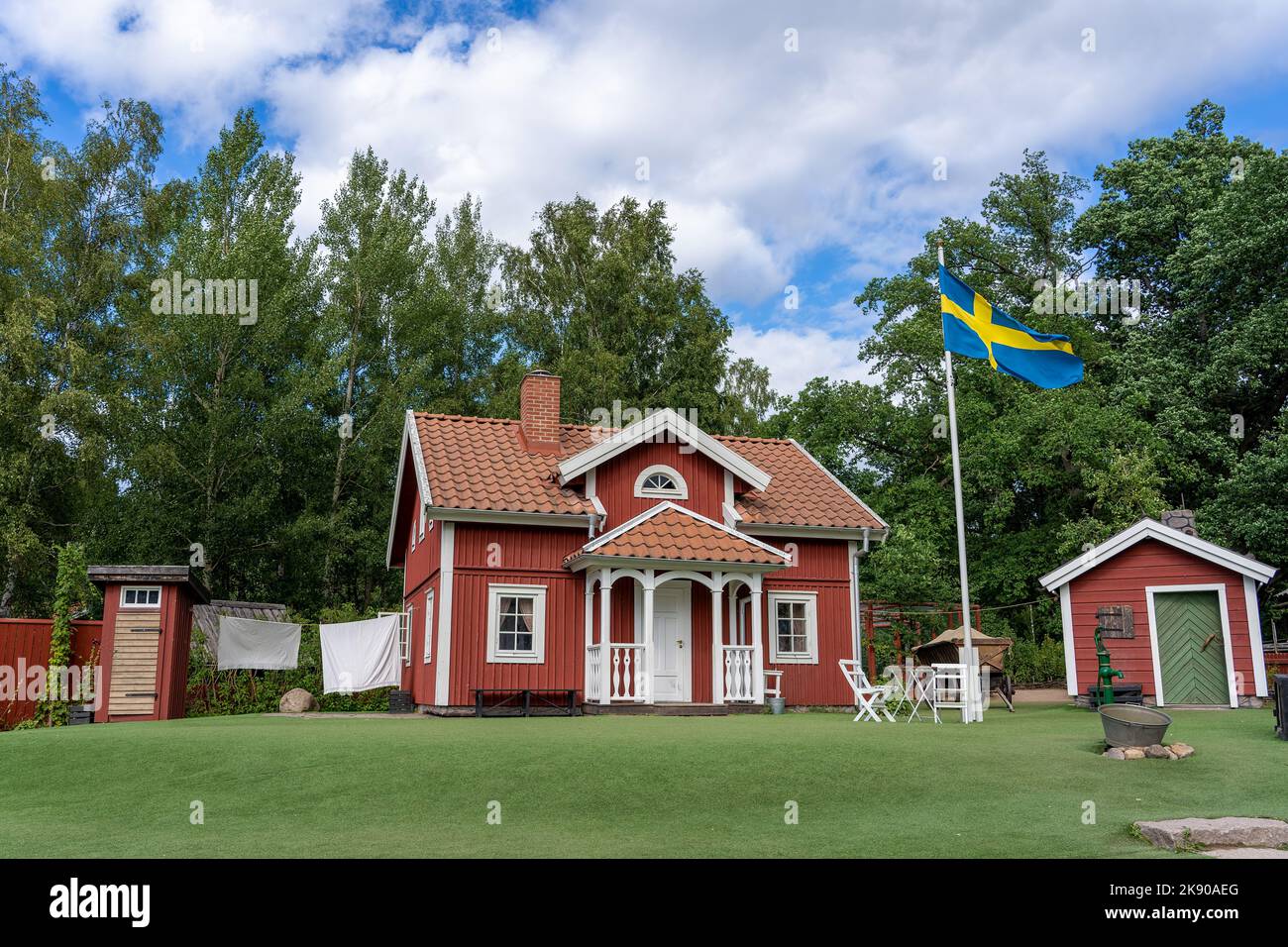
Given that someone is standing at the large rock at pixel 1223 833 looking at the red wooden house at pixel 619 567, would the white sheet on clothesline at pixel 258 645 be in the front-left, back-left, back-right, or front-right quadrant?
front-left

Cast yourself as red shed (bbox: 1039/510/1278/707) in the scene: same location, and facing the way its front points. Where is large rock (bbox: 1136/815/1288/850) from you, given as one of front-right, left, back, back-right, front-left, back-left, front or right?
front

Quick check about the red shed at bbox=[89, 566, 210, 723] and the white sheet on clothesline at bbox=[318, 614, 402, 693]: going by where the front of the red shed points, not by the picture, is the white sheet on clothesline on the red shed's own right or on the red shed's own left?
on the red shed's own left

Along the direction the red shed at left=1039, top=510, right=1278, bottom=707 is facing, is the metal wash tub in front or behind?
in front

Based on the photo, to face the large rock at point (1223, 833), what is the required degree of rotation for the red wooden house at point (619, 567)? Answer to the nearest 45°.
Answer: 0° — it already faces it

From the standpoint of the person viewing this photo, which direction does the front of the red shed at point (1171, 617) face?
facing the viewer

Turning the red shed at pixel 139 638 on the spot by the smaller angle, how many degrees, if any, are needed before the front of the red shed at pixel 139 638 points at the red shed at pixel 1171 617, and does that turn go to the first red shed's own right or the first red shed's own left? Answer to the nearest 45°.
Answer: approximately 90° to the first red shed's own left

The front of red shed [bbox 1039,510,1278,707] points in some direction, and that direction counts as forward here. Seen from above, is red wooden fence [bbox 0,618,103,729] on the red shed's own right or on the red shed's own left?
on the red shed's own right

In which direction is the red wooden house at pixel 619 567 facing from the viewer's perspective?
toward the camera

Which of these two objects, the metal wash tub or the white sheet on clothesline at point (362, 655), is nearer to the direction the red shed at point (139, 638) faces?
the metal wash tub

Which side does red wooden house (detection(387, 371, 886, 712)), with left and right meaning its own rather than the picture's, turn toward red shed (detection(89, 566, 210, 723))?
right

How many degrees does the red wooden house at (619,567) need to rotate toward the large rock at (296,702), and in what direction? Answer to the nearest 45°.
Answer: approximately 90° to its right

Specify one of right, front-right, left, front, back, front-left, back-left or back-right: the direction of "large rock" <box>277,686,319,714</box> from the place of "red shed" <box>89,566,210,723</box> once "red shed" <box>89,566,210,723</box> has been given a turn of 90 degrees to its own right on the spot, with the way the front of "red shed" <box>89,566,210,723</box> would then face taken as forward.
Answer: back-right
